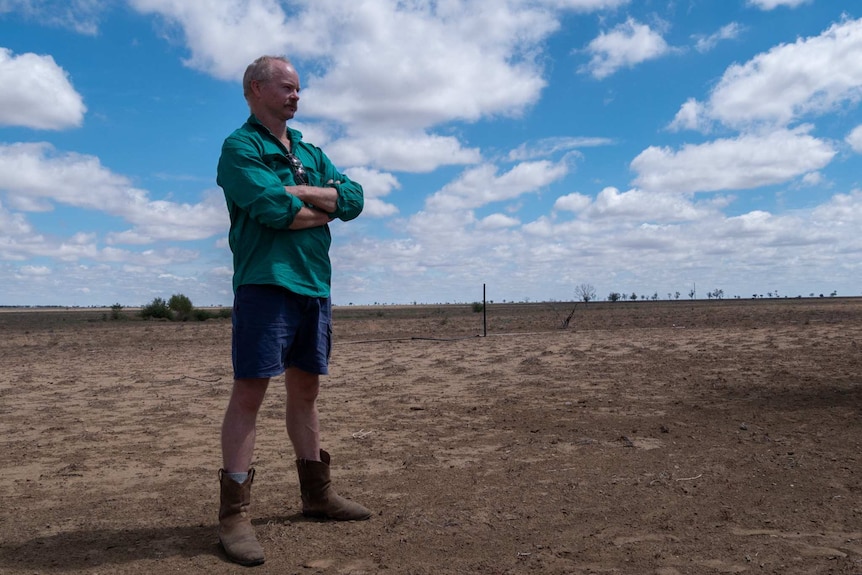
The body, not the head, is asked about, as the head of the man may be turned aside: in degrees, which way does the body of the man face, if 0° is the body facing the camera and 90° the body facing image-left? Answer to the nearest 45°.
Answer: approximately 315°

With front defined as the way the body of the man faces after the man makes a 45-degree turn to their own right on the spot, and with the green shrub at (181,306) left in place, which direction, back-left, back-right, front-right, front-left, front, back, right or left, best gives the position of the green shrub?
back

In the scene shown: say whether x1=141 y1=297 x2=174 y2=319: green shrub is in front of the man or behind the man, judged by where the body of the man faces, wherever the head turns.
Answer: behind

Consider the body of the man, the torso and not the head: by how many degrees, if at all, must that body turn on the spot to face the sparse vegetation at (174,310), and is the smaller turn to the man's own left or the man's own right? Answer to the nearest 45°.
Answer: approximately 135° to the man's own left
